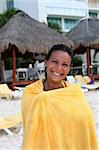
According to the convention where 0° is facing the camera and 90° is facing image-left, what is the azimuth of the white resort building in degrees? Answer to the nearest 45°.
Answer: approximately 0°

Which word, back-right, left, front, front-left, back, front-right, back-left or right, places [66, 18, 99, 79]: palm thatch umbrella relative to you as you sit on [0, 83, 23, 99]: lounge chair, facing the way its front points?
front-left

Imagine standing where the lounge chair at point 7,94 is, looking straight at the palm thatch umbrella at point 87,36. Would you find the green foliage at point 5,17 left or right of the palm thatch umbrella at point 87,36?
left

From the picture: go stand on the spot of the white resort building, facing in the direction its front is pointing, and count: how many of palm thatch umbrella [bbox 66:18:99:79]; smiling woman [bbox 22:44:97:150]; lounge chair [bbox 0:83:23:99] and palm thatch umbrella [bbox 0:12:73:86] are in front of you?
4

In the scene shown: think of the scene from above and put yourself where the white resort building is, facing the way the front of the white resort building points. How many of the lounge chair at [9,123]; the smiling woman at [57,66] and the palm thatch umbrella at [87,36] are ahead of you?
3

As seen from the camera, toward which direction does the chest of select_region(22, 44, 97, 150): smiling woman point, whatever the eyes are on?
toward the camera

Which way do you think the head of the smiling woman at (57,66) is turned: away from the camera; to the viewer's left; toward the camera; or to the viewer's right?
toward the camera

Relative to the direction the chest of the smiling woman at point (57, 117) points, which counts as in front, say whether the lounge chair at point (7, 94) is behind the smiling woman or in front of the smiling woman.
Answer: behind

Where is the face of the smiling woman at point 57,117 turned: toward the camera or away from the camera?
toward the camera

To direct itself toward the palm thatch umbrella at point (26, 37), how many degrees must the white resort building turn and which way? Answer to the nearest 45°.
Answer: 0° — it already faces it

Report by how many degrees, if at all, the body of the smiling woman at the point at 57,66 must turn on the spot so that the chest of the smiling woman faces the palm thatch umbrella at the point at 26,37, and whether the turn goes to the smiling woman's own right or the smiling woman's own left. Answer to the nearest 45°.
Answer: approximately 180°
